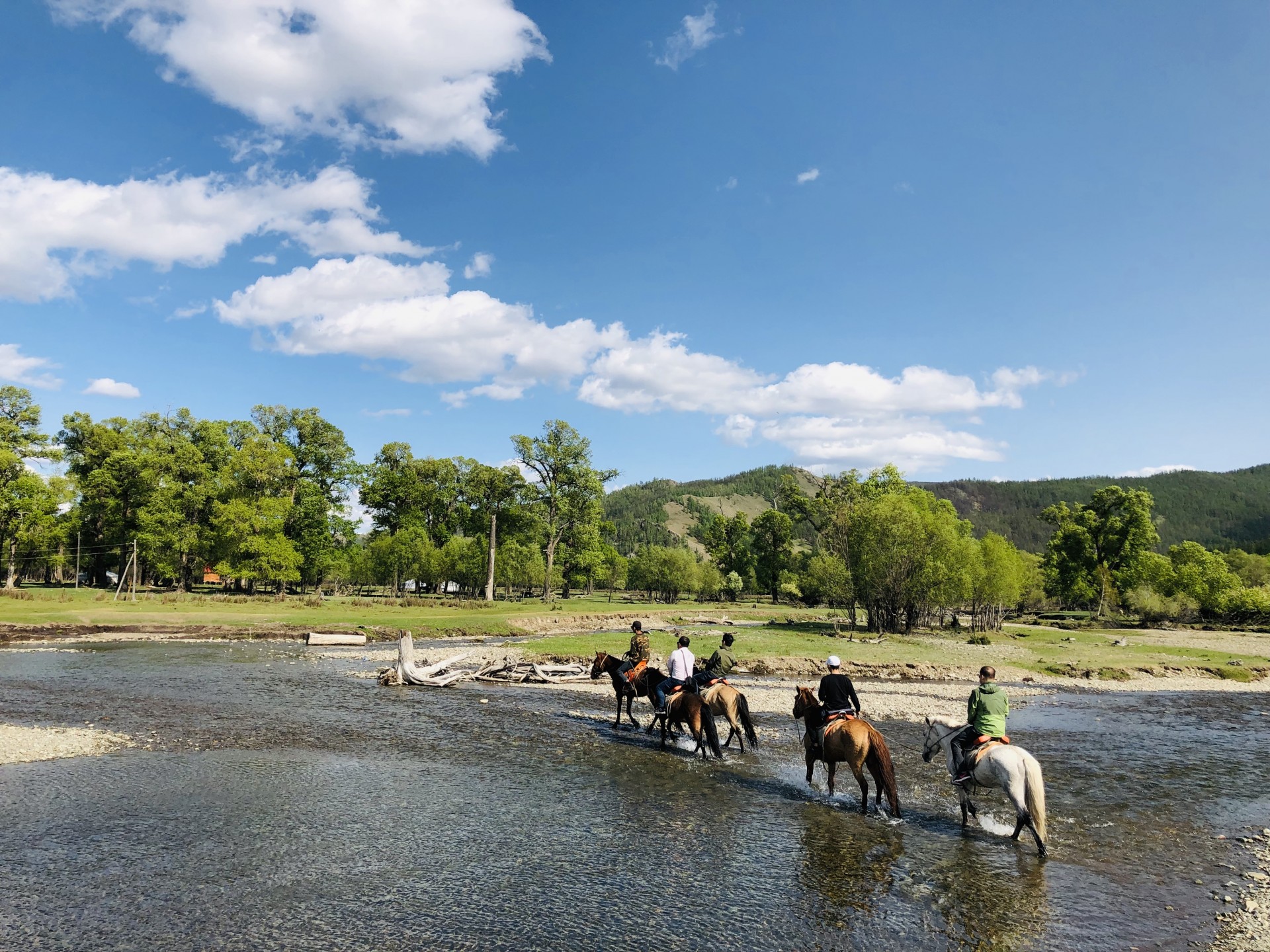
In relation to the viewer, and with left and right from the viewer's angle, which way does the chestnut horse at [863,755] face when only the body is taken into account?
facing away from the viewer and to the left of the viewer

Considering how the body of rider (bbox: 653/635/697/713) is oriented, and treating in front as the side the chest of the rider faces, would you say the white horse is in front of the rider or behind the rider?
behind

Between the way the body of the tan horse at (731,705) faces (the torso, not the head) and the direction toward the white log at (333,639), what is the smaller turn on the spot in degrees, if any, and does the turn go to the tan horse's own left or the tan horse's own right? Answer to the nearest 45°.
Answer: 0° — it already faces it

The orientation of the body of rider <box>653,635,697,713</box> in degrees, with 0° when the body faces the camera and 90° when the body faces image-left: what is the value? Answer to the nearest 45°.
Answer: approximately 135°

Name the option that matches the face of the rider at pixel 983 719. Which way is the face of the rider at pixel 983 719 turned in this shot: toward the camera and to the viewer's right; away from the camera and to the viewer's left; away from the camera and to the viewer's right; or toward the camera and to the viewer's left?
away from the camera and to the viewer's left

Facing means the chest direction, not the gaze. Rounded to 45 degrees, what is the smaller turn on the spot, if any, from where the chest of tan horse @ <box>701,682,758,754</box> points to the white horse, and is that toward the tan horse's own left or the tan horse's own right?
approximately 180°

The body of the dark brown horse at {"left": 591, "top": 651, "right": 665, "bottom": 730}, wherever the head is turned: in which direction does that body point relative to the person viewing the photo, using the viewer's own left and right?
facing to the left of the viewer

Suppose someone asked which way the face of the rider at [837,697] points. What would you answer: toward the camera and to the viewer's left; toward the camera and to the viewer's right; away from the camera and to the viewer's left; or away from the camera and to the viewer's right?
away from the camera and to the viewer's left

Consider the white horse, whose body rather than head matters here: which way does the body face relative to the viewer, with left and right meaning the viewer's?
facing away from the viewer and to the left of the viewer

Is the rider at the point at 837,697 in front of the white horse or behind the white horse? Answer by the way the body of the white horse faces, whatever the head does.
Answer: in front
